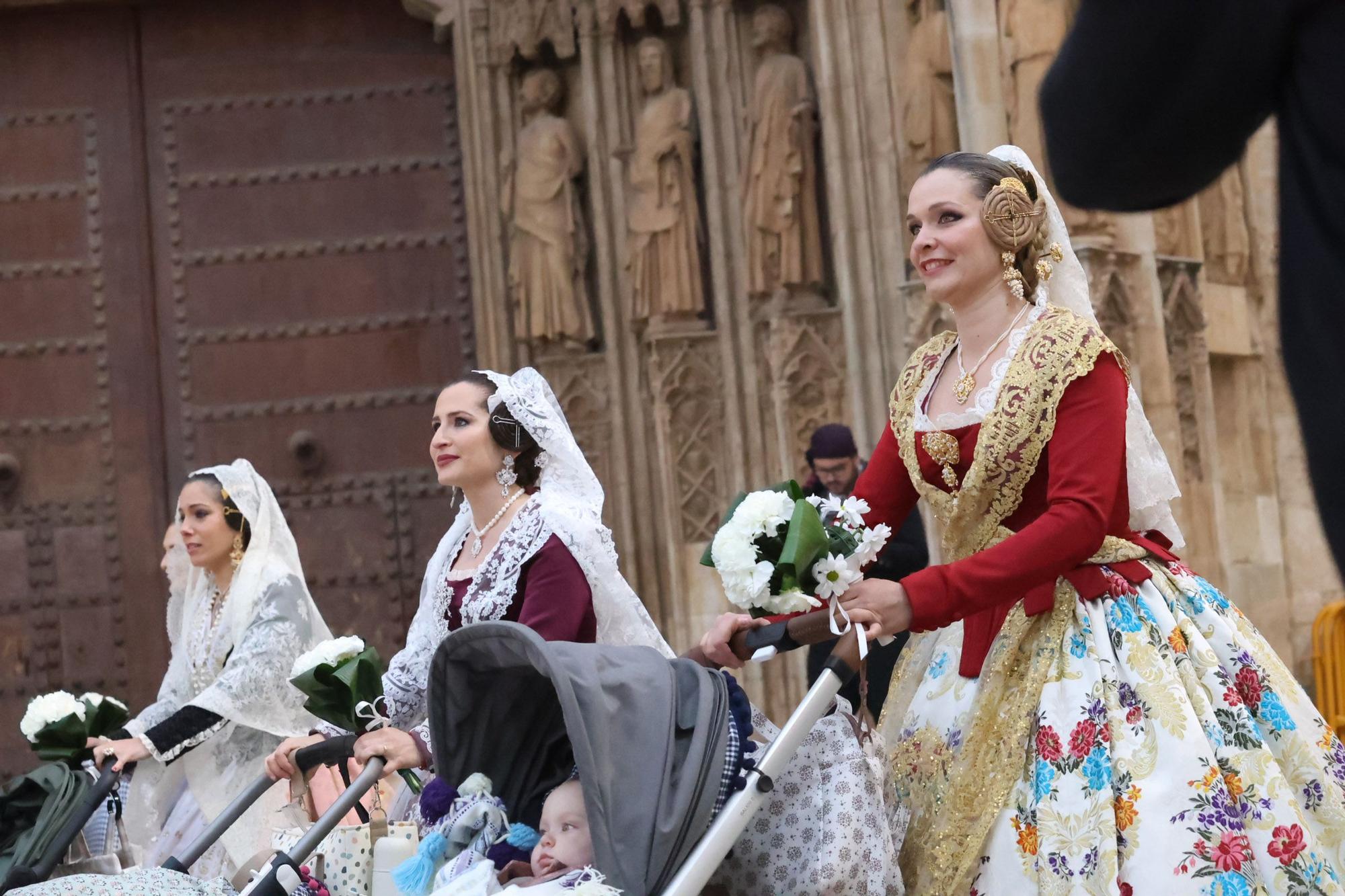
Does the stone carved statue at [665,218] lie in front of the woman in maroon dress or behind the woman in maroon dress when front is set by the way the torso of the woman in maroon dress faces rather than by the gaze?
behind

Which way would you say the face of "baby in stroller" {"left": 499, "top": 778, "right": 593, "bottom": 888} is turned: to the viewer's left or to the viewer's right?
to the viewer's left

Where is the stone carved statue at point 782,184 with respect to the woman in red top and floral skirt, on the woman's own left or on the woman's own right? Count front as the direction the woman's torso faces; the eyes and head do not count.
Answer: on the woman's own right

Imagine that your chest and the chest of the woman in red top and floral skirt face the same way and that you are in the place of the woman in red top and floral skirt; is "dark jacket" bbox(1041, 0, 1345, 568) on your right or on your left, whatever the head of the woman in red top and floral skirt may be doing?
on your left

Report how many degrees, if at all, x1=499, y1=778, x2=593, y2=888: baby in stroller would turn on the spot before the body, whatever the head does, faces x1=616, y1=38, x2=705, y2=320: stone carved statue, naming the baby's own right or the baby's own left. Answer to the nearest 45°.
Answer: approximately 135° to the baby's own right

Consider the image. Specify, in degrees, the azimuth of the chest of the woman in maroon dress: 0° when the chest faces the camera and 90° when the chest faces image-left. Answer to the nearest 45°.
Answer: approximately 45°
